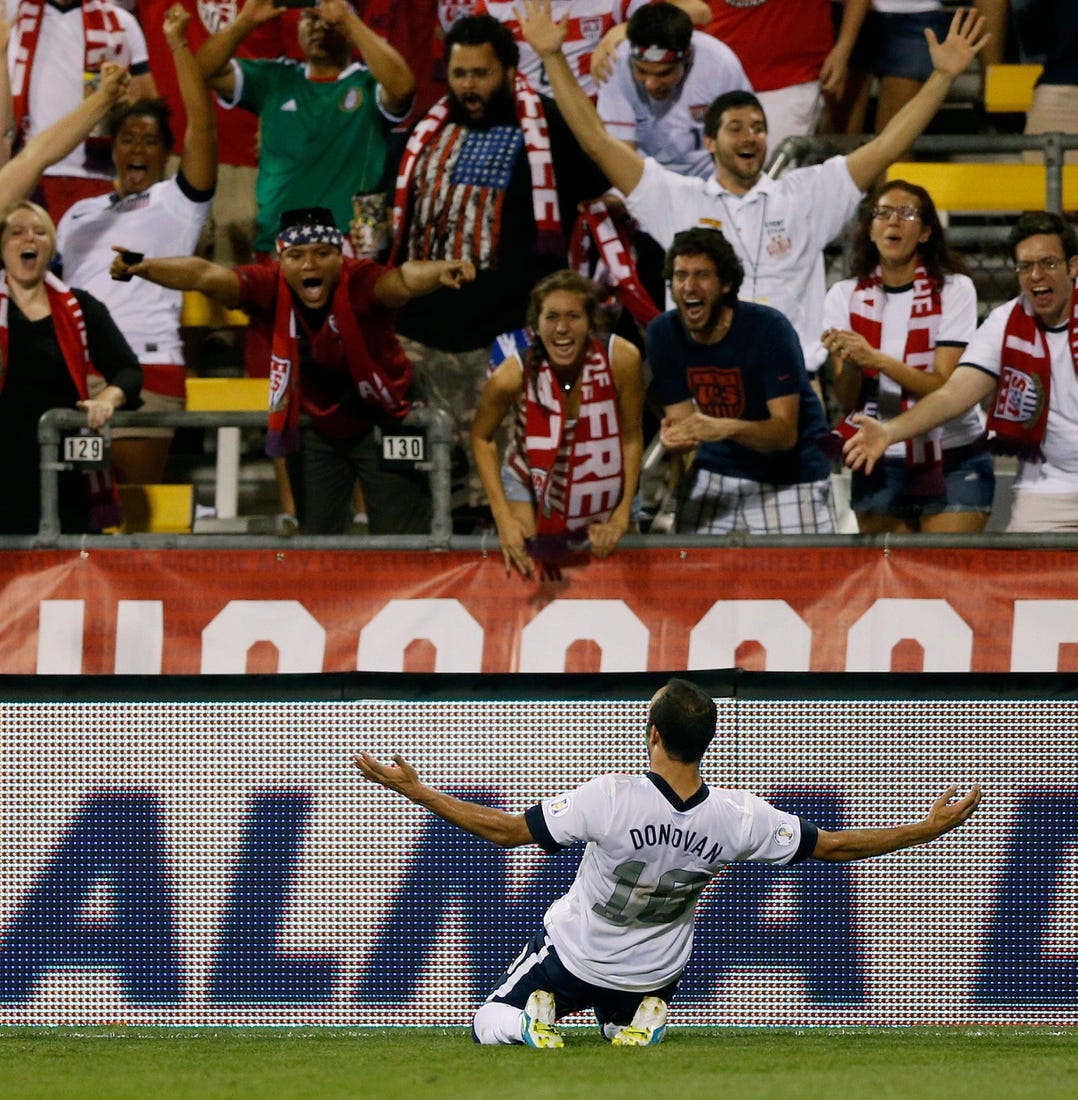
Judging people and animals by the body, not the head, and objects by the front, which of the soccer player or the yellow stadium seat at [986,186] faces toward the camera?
the yellow stadium seat

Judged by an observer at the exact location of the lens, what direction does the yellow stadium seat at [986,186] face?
facing the viewer

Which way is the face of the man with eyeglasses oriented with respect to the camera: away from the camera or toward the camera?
toward the camera

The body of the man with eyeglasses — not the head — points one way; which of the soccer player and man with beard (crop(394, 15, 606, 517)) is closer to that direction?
the soccer player

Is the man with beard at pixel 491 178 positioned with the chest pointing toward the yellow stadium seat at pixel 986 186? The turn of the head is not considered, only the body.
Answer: no

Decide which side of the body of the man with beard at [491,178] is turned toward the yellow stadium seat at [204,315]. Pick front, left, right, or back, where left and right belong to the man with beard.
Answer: right

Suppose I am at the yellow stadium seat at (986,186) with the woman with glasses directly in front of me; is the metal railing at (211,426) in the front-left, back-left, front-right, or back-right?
front-right

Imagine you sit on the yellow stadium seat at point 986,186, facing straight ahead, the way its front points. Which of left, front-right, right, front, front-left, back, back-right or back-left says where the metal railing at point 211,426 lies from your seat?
front-right

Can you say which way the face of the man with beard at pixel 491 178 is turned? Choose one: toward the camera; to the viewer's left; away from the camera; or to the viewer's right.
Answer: toward the camera

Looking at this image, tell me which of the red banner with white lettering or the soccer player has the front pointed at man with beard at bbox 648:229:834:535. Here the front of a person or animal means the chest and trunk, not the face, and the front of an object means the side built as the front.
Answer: the soccer player

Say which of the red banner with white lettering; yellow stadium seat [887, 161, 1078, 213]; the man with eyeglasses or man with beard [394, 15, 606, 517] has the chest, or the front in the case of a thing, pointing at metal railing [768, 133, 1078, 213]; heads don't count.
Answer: the yellow stadium seat

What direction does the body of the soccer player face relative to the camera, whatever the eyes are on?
away from the camera

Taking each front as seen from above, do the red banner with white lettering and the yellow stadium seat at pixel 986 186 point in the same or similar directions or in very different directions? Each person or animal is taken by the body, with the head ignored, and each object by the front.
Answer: same or similar directions

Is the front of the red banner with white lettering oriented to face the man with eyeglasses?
no

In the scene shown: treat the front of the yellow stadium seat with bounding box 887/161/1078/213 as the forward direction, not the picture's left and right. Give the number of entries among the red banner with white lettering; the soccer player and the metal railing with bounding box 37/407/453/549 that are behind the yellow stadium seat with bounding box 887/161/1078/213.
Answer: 0

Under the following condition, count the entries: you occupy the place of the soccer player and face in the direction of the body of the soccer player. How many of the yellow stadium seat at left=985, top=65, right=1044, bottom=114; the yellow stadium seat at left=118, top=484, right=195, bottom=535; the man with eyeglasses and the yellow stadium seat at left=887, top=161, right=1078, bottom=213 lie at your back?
0

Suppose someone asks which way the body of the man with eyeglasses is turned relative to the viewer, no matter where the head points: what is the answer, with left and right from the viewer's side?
facing the viewer and to the left of the viewer

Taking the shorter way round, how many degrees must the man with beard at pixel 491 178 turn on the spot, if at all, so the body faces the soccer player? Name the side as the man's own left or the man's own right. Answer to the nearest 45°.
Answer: approximately 45° to the man's own left

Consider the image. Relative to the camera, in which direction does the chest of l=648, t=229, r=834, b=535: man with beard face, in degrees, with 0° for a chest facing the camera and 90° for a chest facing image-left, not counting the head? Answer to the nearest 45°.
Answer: approximately 45°

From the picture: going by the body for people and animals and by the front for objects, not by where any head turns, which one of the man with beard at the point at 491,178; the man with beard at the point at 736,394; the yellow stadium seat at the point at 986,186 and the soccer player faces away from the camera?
the soccer player

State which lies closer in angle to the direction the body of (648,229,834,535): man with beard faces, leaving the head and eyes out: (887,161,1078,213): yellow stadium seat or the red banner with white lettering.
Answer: the red banner with white lettering
